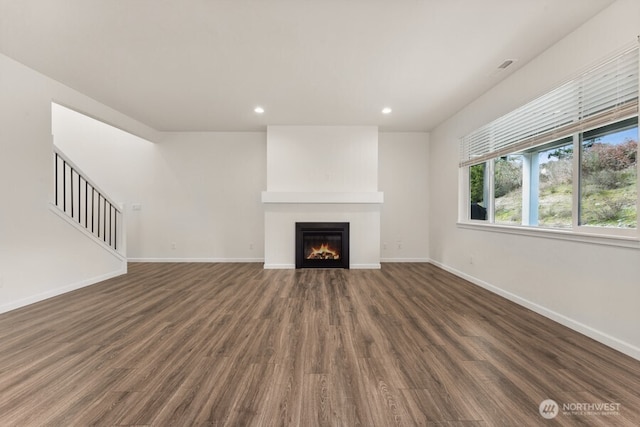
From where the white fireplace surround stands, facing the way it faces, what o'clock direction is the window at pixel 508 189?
The window is roughly at 10 o'clock from the white fireplace surround.

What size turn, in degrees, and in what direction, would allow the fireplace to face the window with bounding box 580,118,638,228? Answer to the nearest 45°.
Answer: approximately 45° to its left

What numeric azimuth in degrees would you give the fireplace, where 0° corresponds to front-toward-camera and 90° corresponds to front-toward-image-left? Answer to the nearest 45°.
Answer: approximately 0°

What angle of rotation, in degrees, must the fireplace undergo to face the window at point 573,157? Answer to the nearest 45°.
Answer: approximately 45° to its left

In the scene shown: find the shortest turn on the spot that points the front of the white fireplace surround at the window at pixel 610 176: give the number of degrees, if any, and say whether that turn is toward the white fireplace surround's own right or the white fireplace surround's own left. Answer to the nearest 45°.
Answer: approximately 45° to the white fireplace surround's own left

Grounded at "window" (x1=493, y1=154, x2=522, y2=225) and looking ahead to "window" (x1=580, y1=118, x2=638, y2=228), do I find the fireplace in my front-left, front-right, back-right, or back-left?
back-right

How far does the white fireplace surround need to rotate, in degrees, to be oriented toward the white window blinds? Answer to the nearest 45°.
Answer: approximately 45° to its left

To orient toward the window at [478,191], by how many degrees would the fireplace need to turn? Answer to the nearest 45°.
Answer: approximately 90° to its left

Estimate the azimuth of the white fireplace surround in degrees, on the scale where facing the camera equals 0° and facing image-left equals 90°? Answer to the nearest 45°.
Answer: approximately 0°

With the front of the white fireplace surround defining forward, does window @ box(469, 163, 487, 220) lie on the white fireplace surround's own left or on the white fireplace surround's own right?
on the white fireplace surround's own left
